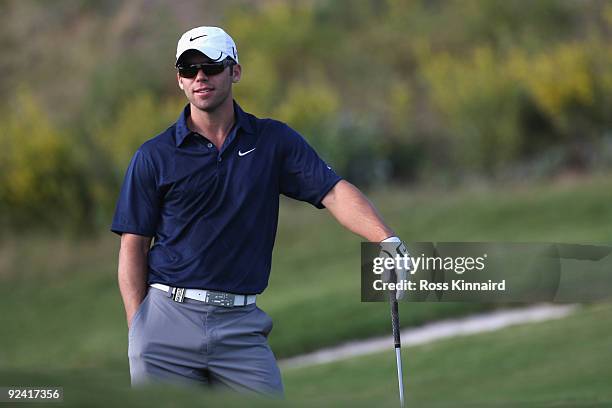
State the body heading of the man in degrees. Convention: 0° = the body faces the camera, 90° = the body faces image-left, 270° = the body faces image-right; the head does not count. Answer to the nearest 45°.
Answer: approximately 0°
